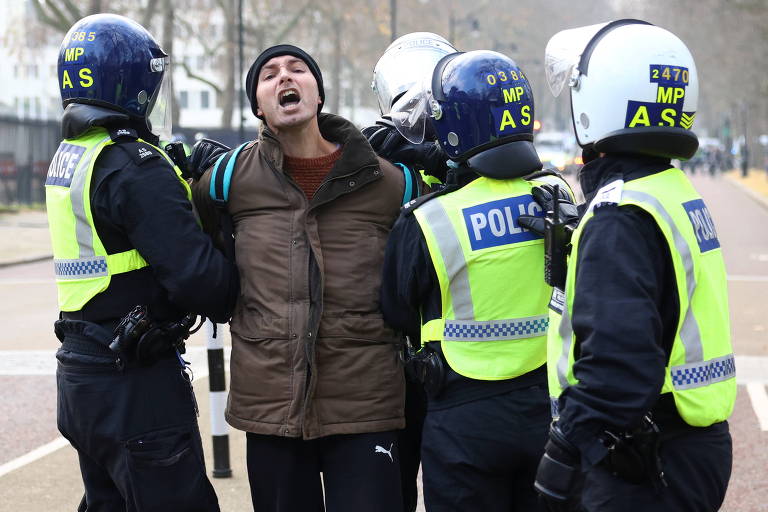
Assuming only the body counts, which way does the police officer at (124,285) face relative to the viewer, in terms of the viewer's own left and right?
facing away from the viewer and to the right of the viewer

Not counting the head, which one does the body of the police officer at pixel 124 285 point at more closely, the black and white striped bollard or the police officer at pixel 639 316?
the black and white striped bollard

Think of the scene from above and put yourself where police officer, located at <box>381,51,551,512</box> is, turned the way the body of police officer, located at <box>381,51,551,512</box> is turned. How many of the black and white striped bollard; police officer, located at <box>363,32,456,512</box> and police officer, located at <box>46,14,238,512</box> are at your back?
0

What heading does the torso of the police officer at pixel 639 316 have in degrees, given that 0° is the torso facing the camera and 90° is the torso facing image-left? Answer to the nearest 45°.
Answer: approximately 135°

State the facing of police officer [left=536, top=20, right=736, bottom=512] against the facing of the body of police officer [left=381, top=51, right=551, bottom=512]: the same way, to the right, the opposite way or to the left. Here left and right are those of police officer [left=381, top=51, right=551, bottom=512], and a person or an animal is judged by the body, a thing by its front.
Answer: the same way

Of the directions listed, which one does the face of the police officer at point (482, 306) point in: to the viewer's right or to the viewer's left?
to the viewer's left

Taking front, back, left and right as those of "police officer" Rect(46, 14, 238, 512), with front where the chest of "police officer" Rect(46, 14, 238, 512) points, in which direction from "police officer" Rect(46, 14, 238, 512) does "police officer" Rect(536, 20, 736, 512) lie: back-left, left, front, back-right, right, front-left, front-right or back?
right

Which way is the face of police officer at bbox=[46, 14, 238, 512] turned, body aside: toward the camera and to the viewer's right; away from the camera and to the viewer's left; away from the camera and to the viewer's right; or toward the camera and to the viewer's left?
away from the camera and to the viewer's right

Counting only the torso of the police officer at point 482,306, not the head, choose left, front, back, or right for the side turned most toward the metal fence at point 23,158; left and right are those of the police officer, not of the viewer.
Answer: front

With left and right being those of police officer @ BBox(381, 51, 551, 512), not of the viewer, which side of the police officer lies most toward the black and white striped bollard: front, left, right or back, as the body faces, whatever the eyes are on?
front

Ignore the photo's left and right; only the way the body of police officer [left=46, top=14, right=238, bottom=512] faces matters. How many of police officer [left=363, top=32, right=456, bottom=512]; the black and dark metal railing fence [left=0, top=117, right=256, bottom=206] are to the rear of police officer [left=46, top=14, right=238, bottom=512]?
0

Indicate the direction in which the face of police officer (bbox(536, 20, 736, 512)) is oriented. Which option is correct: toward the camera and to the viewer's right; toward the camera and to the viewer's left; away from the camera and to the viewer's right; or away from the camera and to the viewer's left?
away from the camera and to the viewer's left

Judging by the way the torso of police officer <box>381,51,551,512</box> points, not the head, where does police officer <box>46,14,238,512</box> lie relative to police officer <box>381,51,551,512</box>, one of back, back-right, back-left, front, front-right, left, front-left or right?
front-left

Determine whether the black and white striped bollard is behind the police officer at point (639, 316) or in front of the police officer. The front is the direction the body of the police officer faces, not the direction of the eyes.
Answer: in front

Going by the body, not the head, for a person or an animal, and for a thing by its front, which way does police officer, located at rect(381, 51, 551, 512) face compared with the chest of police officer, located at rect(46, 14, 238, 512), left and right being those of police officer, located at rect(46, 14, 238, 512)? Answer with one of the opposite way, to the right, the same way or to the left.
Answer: to the left

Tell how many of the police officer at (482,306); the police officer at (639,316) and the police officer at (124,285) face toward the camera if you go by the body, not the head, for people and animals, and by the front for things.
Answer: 0

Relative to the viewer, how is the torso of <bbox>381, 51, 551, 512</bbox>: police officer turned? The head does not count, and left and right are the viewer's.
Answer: facing away from the viewer and to the left of the viewer
